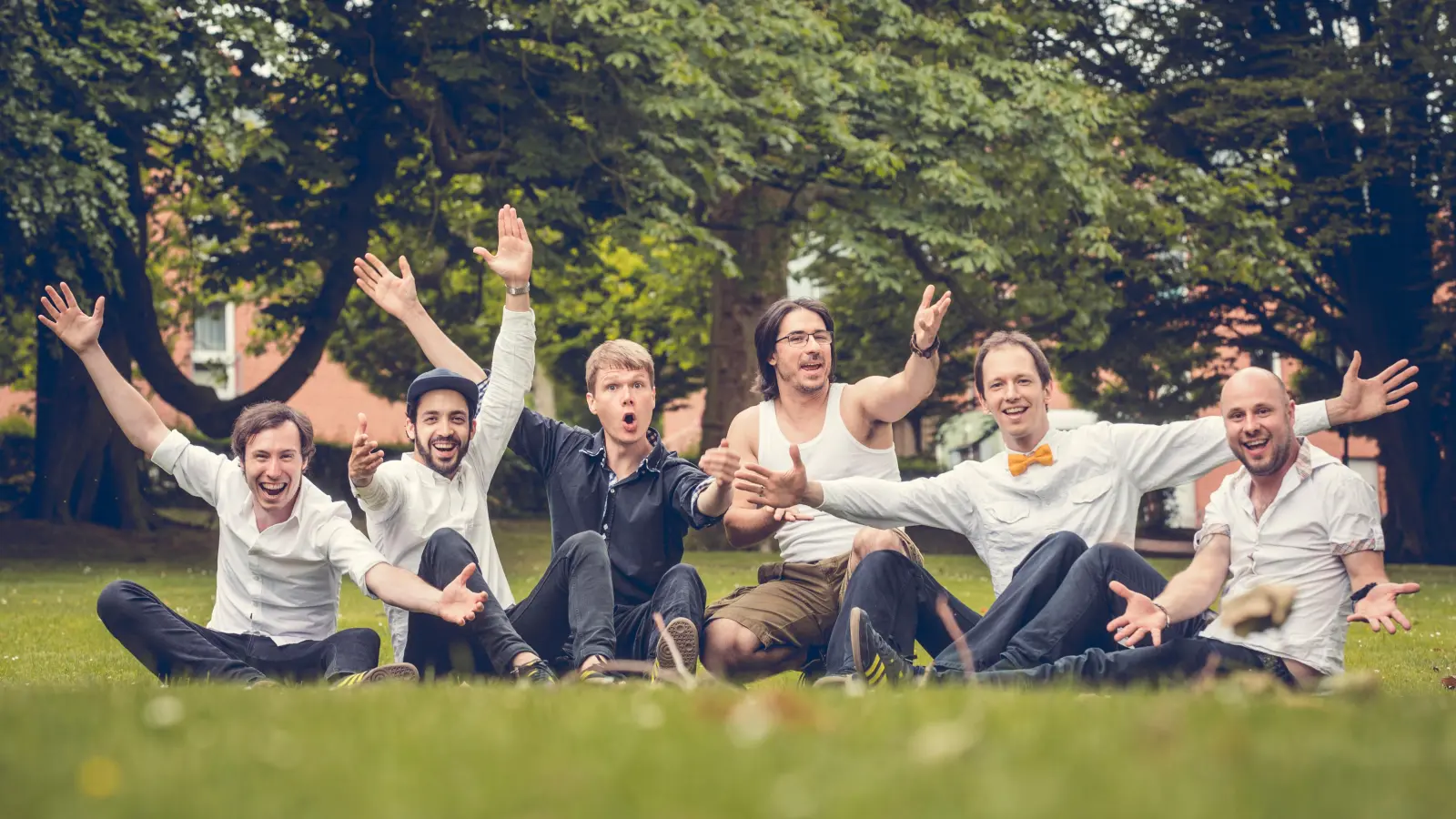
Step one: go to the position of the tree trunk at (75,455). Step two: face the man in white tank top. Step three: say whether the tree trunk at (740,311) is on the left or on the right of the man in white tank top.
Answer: left

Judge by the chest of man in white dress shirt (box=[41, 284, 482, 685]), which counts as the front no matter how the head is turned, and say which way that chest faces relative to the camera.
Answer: toward the camera

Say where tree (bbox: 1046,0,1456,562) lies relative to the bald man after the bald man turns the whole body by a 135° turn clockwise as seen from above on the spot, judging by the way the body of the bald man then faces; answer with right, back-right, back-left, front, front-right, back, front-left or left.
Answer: front

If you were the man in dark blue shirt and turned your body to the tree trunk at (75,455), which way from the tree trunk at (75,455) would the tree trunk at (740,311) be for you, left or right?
right

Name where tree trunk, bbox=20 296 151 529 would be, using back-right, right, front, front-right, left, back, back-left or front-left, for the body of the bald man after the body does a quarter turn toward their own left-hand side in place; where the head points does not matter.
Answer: back

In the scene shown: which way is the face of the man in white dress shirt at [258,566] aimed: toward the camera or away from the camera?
toward the camera

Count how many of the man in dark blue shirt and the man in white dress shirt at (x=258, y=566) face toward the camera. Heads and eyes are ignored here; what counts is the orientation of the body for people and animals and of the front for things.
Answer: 2

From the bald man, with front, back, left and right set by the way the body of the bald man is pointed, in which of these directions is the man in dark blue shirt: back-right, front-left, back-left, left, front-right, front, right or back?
front-right

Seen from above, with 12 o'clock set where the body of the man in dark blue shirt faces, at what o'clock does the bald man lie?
The bald man is roughly at 10 o'clock from the man in dark blue shirt.

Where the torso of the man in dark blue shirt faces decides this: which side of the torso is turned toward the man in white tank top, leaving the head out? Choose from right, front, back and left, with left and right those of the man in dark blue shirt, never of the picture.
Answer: left
